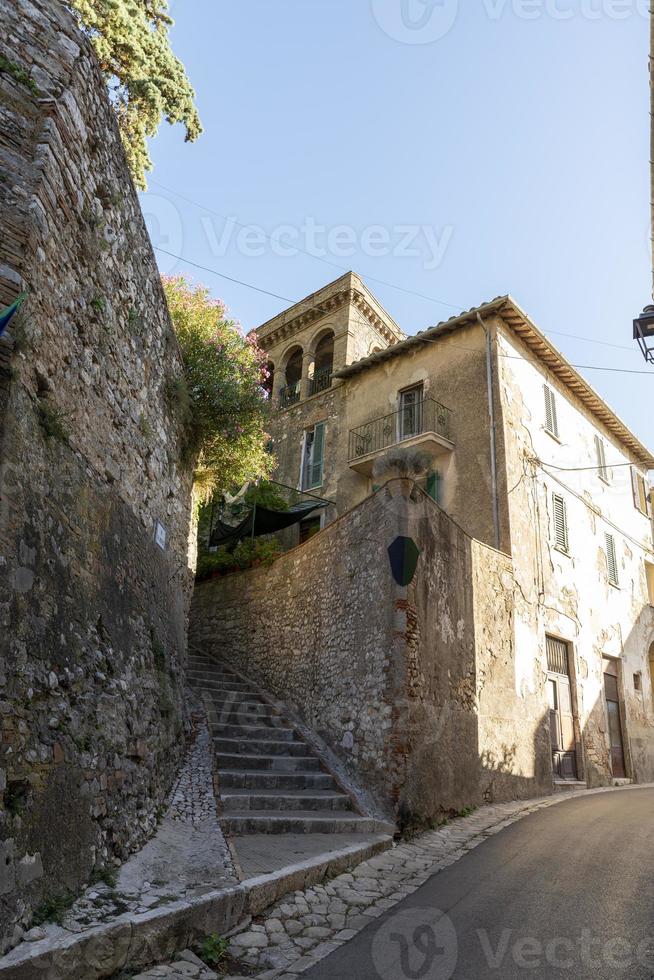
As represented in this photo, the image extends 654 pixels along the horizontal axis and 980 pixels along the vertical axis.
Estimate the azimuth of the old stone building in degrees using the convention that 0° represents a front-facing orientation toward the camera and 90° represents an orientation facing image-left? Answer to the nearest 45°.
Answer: approximately 315°

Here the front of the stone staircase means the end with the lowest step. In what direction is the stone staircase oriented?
toward the camera

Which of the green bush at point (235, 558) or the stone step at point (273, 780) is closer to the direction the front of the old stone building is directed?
the stone step

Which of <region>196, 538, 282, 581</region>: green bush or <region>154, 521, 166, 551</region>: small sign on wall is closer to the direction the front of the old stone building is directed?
the small sign on wall

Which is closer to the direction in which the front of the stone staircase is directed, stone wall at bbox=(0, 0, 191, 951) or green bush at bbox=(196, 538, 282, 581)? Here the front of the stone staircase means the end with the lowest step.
the stone wall

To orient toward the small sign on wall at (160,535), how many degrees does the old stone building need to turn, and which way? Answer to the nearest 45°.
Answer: approximately 90° to its right

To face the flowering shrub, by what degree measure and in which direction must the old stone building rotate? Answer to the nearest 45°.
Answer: approximately 90° to its right

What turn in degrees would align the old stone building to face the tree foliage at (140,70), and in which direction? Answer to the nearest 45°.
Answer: approximately 90° to its right
